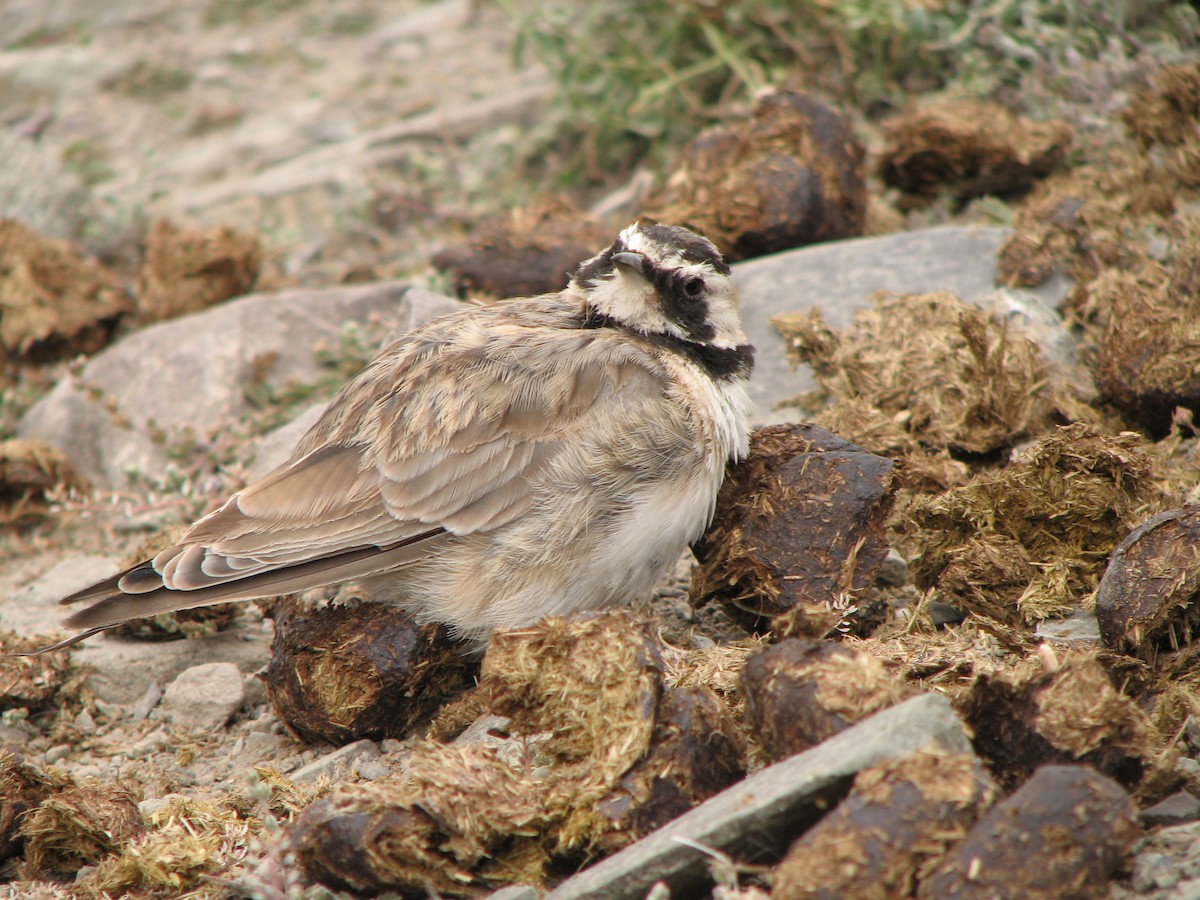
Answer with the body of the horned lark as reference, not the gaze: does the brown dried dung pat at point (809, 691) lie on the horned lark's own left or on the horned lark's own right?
on the horned lark's own right

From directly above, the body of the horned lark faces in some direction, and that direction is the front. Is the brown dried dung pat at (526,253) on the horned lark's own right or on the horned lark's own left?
on the horned lark's own left

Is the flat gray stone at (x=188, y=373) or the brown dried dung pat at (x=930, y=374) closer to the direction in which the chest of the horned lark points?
the brown dried dung pat

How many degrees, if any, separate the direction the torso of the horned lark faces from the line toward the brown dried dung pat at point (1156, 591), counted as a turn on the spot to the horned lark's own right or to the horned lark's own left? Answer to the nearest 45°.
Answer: approximately 45° to the horned lark's own right

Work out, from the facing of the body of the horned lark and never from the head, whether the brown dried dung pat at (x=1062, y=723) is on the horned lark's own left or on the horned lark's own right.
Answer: on the horned lark's own right

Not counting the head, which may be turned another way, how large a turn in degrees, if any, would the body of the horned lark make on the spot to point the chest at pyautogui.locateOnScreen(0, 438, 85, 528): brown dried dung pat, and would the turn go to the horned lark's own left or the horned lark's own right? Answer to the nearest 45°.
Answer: approximately 135° to the horned lark's own left

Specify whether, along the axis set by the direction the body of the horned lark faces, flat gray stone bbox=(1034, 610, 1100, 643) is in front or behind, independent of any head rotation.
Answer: in front

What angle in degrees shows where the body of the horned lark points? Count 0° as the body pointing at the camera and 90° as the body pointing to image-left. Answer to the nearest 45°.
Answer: approximately 270°
